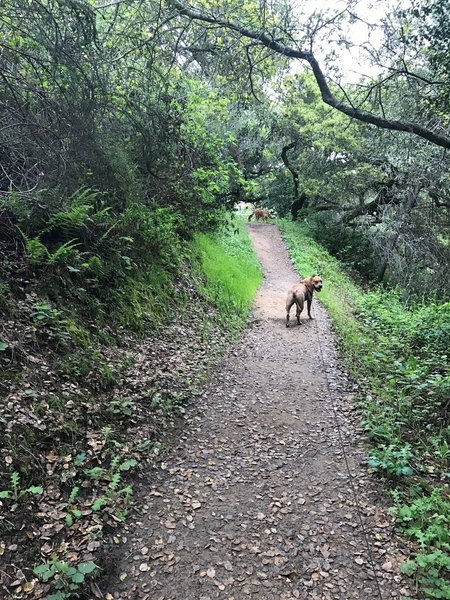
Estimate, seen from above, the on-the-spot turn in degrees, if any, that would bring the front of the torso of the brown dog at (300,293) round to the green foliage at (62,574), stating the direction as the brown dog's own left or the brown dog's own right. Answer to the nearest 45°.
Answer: approximately 135° to the brown dog's own right

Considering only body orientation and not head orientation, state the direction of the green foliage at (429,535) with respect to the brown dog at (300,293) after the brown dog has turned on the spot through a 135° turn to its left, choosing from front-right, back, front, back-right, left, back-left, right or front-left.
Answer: left

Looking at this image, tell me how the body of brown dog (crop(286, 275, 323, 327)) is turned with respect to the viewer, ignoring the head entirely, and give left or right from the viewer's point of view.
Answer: facing away from the viewer and to the right of the viewer

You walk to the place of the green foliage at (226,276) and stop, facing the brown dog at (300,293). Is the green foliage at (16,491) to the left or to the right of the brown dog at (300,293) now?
right

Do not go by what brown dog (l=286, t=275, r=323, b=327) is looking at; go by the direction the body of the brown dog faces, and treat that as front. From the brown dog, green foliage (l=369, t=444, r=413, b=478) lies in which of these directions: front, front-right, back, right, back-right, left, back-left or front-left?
back-right

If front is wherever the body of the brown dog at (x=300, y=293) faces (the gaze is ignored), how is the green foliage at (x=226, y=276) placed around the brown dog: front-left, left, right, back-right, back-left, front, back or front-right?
left

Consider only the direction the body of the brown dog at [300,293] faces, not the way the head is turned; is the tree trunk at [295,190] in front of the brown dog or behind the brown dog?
in front

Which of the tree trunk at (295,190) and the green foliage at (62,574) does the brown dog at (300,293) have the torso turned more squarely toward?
the tree trunk
